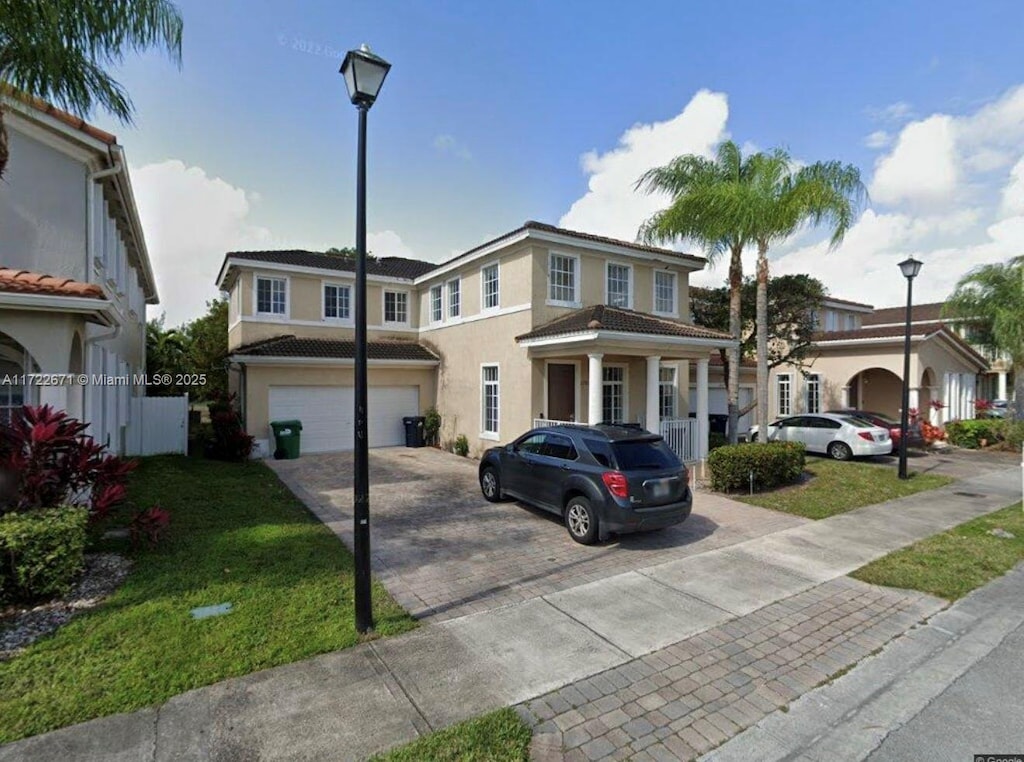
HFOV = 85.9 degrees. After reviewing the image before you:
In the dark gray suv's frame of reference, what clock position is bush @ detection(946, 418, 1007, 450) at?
The bush is roughly at 3 o'clock from the dark gray suv.

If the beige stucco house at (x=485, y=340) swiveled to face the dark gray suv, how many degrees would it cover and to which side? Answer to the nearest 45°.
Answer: approximately 45° to its right

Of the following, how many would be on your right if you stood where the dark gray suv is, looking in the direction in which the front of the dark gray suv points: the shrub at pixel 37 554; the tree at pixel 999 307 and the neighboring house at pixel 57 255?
1

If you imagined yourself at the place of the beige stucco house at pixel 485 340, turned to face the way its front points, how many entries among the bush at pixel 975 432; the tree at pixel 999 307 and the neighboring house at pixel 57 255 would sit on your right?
1

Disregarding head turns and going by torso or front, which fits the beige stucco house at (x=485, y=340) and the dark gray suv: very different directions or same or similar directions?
very different directions

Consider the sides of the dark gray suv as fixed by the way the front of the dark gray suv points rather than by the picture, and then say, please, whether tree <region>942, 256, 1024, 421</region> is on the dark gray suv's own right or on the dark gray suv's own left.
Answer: on the dark gray suv's own right

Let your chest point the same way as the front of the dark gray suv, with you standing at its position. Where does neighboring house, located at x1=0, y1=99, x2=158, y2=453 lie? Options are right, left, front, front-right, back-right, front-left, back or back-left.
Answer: front-left

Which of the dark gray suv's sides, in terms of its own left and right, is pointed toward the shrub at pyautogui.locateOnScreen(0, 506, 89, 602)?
left

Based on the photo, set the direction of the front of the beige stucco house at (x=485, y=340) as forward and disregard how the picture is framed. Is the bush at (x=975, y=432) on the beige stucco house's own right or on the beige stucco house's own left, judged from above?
on the beige stucco house's own left

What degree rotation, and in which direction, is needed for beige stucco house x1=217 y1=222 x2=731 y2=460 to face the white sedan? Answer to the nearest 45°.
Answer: approximately 45° to its left

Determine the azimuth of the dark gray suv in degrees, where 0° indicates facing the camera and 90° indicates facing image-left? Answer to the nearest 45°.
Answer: approximately 135°
